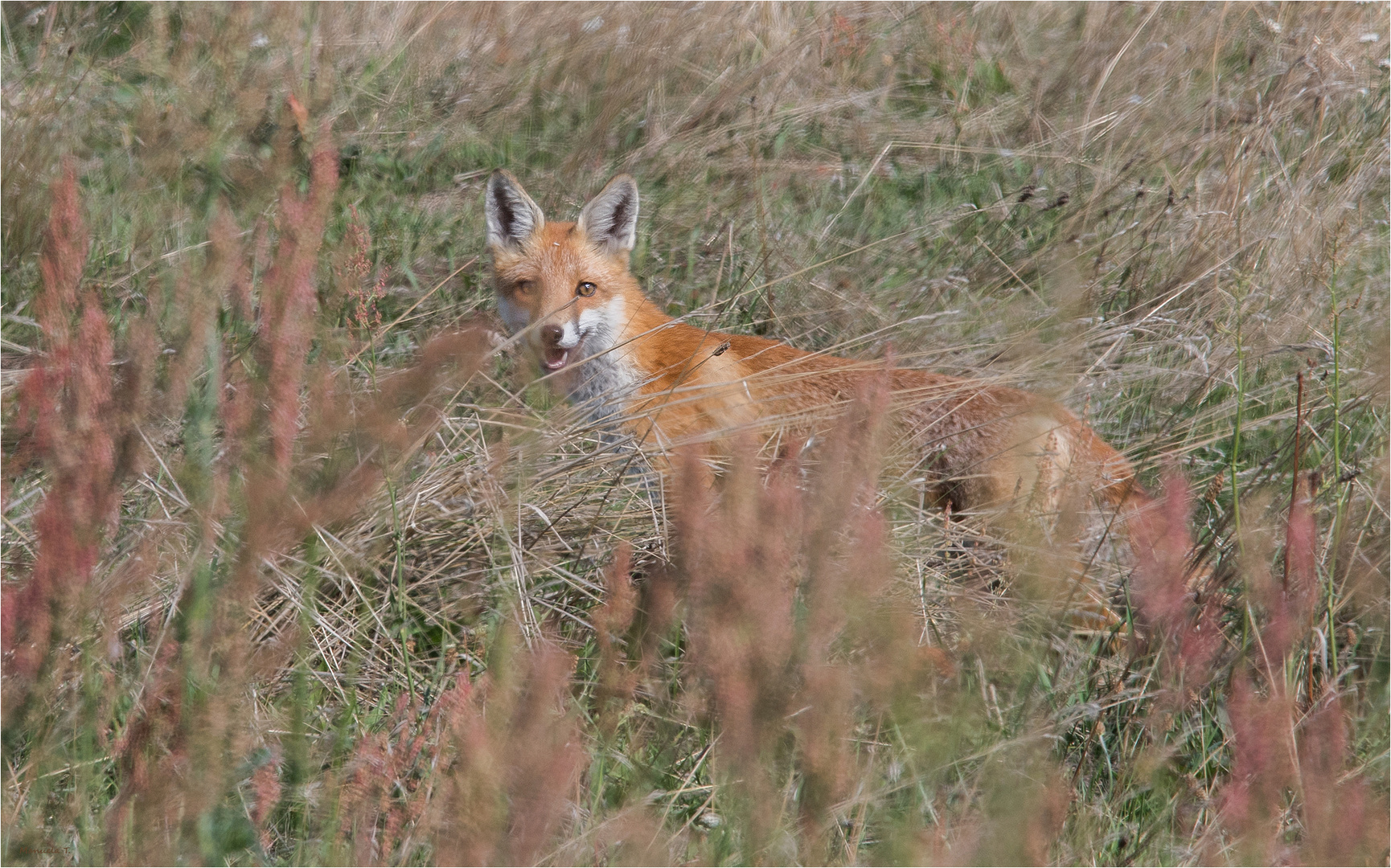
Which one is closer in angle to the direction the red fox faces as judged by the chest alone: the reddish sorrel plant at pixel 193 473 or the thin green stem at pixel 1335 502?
the reddish sorrel plant

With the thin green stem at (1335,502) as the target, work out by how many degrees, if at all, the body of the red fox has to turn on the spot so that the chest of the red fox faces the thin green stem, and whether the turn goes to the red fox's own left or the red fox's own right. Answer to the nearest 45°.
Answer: approximately 135° to the red fox's own left

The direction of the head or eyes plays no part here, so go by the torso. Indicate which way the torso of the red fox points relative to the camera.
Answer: to the viewer's left

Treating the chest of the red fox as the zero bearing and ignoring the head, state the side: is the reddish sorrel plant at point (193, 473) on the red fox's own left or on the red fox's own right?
on the red fox's own left
